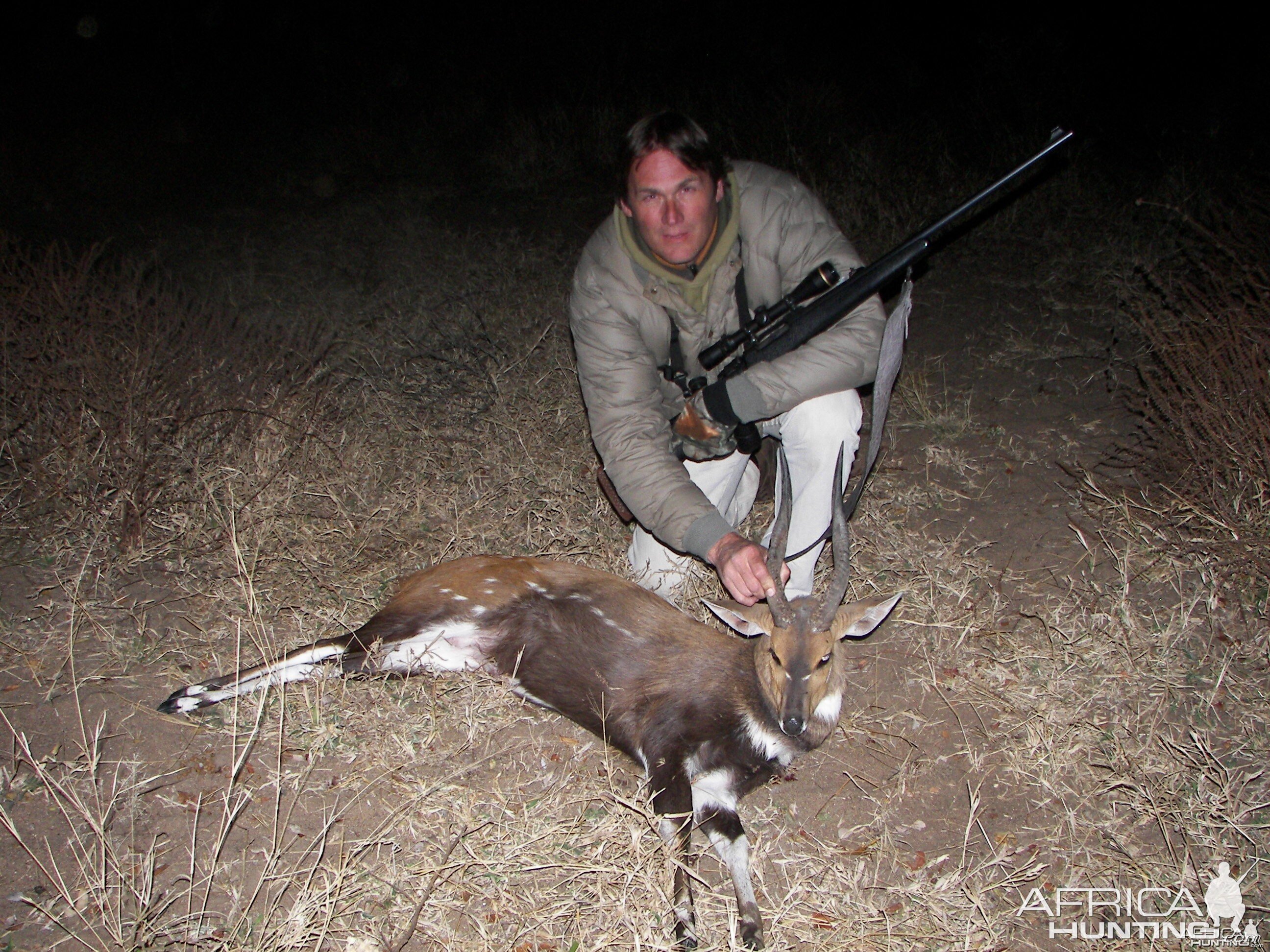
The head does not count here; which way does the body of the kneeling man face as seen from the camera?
toward the camera

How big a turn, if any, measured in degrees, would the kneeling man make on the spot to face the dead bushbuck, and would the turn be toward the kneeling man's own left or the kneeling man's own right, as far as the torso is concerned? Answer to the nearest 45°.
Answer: approximately 45° to the kneeling man's own right
